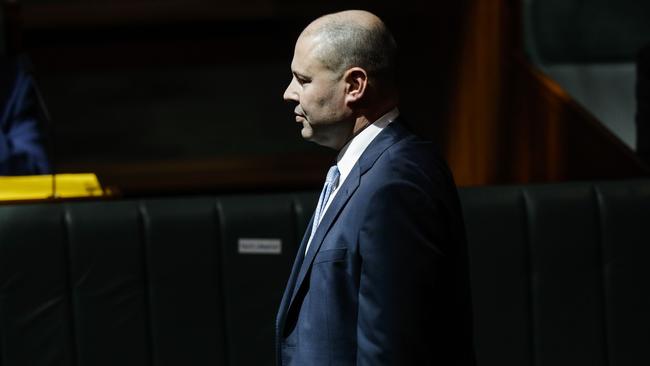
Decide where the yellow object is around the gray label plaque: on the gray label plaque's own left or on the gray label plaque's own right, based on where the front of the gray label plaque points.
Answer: on the gray label plaque's own right

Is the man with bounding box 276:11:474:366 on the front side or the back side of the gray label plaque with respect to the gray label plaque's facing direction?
on the front side

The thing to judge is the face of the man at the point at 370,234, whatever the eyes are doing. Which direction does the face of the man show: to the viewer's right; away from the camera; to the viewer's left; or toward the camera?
to the viewer's left

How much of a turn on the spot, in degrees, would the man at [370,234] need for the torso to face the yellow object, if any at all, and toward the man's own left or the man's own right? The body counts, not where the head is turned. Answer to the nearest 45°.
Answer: approximately 45° to the man's own right

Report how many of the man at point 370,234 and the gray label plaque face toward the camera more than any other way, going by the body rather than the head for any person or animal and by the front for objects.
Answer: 1

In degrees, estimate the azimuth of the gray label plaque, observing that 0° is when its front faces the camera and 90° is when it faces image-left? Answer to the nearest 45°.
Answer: approximately 0°

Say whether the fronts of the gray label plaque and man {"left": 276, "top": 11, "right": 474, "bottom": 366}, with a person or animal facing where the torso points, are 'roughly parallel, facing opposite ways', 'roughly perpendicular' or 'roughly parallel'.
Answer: roughly perpendicular

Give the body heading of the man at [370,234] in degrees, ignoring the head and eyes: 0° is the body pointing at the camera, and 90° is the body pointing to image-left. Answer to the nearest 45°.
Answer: approximately 90°

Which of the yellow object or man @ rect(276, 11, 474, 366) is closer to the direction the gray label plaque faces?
the man
